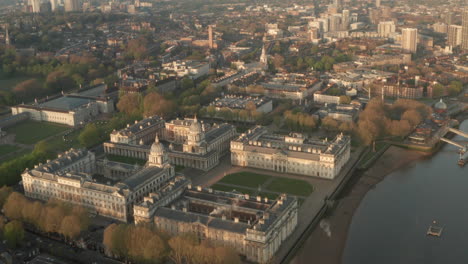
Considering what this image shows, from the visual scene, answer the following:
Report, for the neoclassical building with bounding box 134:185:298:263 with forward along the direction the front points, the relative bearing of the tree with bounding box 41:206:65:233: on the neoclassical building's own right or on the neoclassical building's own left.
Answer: on the neoclassical building's own right
